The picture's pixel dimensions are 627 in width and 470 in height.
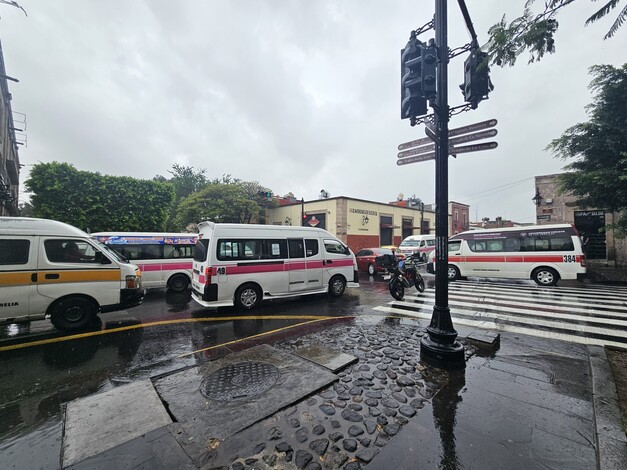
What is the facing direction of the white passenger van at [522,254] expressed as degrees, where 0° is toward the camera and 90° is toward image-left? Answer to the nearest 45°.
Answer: approximately 90°

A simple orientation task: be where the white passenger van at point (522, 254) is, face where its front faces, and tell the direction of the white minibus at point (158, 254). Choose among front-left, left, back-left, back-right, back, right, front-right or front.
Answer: front-left

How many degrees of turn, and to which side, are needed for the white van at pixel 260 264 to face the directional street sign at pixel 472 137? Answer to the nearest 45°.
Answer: approximately 90° to its right

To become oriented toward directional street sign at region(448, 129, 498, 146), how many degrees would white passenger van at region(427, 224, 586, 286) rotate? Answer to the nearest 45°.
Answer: approximately 90° to its left

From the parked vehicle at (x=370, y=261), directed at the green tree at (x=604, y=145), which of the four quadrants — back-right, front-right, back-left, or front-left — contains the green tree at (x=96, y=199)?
back-right

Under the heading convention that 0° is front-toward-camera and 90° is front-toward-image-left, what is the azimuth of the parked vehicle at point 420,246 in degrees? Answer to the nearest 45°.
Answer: approximately 45°

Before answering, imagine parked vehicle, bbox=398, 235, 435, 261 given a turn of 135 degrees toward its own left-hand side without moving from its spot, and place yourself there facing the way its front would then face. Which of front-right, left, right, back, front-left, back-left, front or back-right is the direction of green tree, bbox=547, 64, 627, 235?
front-right

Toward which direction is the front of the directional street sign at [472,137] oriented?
toward the camera

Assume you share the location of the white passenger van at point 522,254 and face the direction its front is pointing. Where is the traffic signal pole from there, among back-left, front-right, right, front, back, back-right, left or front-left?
left

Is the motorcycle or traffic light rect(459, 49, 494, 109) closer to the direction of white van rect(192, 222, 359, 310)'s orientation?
the motorcycle

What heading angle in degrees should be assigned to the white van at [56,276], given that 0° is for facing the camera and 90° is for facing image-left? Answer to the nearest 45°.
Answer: approximately 270°

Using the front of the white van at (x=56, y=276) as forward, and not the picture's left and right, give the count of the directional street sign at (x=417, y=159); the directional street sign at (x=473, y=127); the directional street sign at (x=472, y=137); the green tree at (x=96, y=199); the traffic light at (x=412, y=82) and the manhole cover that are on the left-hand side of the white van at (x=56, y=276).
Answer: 1

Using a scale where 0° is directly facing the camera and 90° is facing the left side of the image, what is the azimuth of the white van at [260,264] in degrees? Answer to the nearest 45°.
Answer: approximately 225°

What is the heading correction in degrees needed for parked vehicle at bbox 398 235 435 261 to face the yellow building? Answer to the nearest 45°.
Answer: approximately 90° to its right

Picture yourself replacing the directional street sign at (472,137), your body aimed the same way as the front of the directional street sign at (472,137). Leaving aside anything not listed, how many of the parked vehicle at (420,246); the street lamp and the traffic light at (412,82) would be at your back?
2

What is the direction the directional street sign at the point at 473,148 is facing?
toward the camera

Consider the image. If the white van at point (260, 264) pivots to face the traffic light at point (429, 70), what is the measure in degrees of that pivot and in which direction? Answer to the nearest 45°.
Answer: approximately 90° to its right

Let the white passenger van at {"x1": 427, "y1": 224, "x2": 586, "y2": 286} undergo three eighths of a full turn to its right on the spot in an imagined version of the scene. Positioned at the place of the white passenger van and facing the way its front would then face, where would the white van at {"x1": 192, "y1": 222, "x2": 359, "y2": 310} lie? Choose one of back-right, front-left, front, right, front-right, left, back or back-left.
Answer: back
